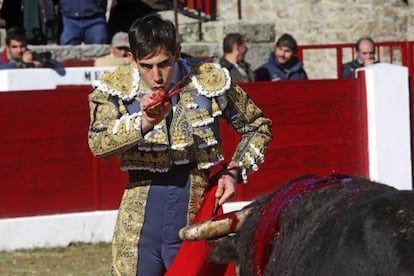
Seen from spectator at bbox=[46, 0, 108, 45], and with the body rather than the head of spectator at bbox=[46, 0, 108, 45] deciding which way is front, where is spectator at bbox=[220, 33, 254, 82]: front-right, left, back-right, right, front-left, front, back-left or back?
front-left

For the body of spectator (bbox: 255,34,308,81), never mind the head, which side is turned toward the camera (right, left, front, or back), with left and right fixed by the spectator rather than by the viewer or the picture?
front

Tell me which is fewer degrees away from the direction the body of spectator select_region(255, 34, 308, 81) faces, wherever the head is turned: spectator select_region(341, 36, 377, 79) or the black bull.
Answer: the black bull

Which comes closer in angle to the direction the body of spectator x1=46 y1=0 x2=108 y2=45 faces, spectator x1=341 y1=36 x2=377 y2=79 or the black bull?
the black bull

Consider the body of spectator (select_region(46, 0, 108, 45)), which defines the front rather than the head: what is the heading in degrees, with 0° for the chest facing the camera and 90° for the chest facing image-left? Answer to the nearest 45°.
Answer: approximately 0°

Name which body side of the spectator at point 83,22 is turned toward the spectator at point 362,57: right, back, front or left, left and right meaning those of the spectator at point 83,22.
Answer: left

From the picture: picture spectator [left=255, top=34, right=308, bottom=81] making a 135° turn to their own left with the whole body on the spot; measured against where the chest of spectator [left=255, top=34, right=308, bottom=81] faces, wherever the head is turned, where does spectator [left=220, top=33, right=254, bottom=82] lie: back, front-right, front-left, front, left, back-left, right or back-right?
back

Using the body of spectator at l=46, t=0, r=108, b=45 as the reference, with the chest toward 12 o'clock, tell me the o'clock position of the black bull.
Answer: The black bull is roughly at 12 o'clock from the spectator.

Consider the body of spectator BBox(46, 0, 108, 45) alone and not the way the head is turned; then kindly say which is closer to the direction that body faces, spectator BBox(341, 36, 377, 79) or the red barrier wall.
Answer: the red barrier wall

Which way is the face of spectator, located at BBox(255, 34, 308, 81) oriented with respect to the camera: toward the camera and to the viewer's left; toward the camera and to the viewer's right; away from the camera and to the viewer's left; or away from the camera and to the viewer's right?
toward the camera and to the viewer's left

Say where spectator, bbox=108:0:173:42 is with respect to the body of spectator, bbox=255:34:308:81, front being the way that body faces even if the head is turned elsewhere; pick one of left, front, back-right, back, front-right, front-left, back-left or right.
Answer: back-right

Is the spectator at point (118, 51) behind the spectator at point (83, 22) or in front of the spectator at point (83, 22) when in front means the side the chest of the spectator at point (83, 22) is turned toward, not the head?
in front

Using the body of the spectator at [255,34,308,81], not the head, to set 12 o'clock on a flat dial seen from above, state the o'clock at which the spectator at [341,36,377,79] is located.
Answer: the spectator at [341,36,377,79] is roughly at 8 o'clock from the spectator at [255,34,308,81].

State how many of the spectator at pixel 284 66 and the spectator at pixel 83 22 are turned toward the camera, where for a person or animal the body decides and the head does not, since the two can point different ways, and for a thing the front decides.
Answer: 2

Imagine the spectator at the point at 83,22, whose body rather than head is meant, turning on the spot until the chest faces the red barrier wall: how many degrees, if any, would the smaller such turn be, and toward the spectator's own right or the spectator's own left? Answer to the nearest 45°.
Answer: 0° — they already face it
